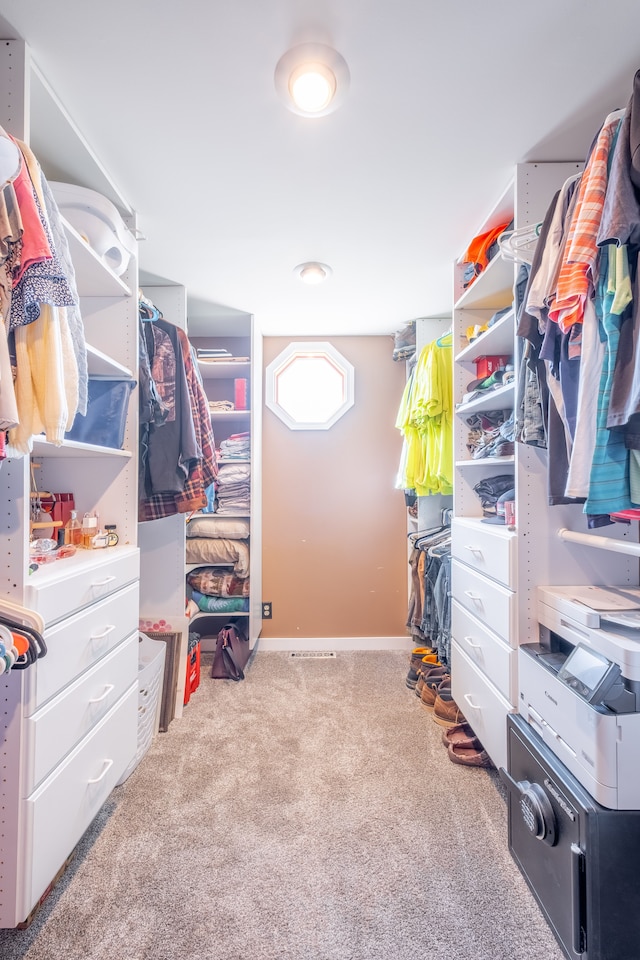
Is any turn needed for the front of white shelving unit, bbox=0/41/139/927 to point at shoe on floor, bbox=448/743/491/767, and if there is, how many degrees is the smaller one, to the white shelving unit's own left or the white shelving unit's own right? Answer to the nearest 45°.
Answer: approximately 45° to the white shelving unit's own left

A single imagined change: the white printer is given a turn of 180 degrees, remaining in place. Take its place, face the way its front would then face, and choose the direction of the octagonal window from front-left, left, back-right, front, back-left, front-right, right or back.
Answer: left

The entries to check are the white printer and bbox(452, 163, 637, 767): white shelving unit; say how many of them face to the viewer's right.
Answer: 0

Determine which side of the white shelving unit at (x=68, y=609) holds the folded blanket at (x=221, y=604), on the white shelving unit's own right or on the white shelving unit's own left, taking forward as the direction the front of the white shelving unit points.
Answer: on the white shelving unit's own left

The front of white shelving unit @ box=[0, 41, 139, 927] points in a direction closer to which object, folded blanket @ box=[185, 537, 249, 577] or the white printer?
the white printer

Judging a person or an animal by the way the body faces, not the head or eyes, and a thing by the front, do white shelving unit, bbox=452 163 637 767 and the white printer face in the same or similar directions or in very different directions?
same or similar directions

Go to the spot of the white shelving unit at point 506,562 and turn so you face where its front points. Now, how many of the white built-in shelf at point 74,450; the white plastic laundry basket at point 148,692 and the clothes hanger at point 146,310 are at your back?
0

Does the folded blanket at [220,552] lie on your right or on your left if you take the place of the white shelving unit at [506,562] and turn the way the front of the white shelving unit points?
on your right

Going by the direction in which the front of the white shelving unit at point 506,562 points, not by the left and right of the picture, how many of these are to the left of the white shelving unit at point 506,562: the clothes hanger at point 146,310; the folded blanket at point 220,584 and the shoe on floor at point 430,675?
0

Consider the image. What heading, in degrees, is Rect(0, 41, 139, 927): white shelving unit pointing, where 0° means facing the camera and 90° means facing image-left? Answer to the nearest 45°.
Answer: approximately 315°

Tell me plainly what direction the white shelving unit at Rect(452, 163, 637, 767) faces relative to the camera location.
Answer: facing the viewer and to the left of the viewer

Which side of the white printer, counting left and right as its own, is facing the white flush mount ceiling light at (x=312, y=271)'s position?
right

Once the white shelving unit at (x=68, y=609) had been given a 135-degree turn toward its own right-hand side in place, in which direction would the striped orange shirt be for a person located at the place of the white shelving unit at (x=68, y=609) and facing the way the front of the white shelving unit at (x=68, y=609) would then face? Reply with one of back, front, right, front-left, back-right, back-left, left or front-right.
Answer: back-left

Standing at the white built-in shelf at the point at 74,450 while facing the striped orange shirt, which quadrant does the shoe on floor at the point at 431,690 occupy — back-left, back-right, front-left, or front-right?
front-left

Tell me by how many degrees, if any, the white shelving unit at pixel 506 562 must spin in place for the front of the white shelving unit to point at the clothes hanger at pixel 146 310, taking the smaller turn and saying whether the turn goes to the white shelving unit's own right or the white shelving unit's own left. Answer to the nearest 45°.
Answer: approximately 45° to the white shelving unit's own right

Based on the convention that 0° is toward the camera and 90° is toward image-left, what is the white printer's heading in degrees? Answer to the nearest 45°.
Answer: approximately 45°
